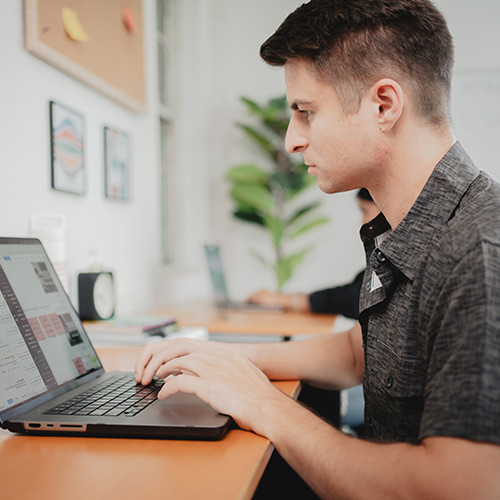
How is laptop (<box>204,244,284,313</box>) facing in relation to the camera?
to the viewer's right

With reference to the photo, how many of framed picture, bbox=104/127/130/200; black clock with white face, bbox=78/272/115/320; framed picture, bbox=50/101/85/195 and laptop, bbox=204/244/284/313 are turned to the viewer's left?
0

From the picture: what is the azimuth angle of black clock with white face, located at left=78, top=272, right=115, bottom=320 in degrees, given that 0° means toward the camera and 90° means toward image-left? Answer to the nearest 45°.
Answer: approximately 315°

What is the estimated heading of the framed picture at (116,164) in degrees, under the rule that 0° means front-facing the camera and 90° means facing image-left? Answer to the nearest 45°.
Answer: approximately 315°

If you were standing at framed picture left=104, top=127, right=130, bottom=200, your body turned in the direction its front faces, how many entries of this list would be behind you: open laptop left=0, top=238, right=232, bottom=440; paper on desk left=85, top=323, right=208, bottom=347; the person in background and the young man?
0

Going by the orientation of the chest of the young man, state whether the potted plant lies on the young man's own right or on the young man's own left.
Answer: on the young man's own right

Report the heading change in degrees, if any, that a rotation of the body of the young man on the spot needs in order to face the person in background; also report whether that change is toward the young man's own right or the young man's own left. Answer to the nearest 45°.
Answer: approximately 90° to the young man's own right

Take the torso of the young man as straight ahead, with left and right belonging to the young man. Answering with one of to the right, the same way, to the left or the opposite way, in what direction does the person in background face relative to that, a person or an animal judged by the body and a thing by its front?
the same way

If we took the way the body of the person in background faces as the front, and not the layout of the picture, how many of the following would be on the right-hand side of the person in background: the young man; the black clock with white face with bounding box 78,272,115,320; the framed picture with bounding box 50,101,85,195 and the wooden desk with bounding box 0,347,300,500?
0

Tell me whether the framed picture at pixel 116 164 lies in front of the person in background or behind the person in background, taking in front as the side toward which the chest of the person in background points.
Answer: in front

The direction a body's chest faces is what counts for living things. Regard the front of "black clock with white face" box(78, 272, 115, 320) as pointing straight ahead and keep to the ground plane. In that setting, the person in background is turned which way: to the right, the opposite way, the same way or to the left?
the opposite way

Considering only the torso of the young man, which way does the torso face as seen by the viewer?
to the viewer's left

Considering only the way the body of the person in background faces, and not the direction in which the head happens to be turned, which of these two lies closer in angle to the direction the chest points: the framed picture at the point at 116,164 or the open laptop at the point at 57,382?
the framed picture

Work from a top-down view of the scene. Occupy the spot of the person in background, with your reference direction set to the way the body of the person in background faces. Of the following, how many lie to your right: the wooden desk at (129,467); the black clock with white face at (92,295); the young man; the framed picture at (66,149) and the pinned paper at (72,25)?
0

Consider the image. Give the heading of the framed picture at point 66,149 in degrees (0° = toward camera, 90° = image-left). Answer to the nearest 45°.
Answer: approximately 315°

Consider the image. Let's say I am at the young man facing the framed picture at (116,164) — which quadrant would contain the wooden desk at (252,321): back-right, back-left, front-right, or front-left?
front-right

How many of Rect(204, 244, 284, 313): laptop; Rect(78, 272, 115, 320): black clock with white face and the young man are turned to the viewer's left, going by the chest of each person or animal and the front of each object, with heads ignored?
1

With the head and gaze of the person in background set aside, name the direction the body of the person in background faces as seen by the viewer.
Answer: to the viewer's left

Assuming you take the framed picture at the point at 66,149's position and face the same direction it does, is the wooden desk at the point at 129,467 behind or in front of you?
in front

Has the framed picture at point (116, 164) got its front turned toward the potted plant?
no
